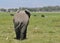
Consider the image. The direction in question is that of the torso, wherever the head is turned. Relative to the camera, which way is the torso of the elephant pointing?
away from the camera
